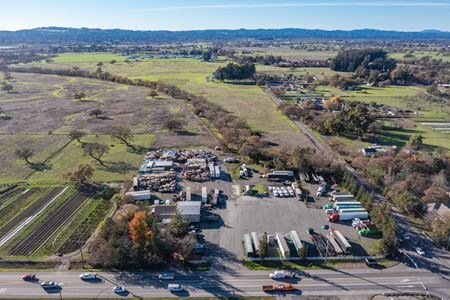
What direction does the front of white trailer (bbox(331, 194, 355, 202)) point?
to the viewer's left

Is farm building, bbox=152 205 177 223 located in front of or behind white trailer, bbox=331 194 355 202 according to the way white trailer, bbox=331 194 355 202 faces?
in front

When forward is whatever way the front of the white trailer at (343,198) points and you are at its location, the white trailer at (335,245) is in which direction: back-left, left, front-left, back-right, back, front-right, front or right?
left

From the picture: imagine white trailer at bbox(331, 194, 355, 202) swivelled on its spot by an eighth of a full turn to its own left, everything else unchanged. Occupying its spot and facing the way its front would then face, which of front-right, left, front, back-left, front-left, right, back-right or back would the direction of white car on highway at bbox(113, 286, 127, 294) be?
front

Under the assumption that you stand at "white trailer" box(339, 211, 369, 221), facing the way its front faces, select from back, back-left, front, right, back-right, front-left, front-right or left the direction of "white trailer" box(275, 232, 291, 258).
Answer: front-left

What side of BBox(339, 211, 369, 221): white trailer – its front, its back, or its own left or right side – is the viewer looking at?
left

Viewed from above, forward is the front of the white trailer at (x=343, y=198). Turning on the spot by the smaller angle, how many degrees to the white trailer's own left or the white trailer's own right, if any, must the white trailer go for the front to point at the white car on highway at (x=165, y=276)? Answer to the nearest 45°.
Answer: approximately 45° to the white trailer's own left

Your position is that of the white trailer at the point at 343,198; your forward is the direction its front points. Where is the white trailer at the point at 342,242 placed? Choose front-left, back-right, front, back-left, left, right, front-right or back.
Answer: left

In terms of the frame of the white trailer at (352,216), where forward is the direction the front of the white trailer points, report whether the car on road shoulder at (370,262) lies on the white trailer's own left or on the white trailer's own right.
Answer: on the white trailer's own left

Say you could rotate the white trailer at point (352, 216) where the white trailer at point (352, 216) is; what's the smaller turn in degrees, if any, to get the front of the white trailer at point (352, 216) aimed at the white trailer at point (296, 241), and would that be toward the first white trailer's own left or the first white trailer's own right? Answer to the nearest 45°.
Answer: approximately 45° to the first white trailer's own left
